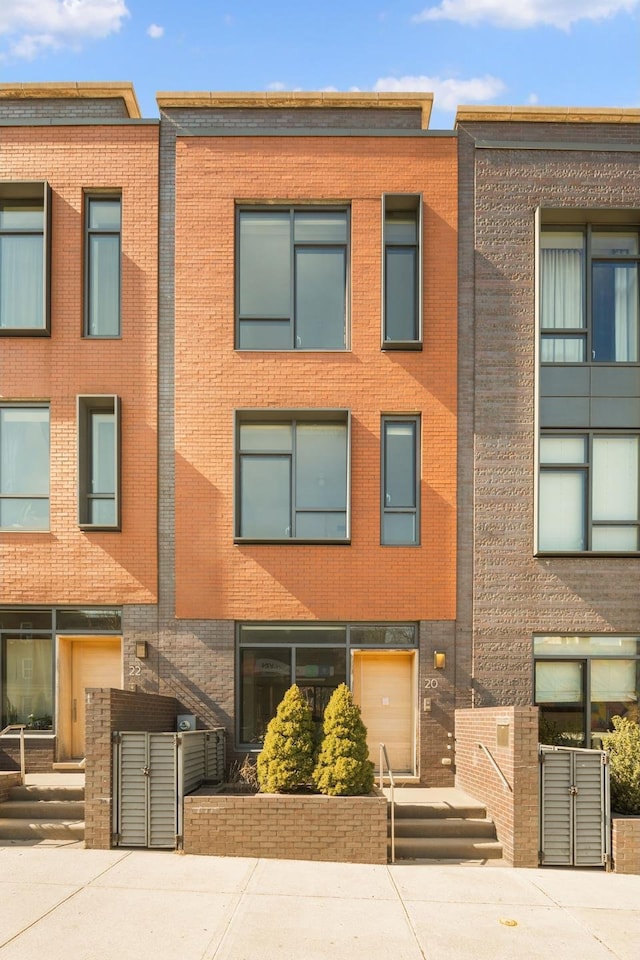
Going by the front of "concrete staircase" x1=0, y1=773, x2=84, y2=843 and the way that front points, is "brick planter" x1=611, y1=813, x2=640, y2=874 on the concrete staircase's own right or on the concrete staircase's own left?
on the concrete staircase's own left

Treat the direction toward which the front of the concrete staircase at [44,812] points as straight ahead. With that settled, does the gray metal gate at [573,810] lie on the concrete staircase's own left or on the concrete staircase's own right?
on the concrete staircase's own left

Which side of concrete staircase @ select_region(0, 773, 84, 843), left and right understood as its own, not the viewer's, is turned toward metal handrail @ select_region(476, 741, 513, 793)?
left

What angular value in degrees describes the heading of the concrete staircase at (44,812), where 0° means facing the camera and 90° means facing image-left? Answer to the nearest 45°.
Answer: approximately 0°

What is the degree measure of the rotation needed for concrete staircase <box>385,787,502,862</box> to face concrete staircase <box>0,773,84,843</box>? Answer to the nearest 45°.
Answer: approximately 90° to its right

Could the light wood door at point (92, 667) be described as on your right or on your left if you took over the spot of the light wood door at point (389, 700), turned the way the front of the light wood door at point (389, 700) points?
on your right

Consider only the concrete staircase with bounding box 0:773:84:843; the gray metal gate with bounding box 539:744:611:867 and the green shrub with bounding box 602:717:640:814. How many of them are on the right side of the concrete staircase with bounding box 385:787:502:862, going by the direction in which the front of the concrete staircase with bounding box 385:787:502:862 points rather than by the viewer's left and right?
1

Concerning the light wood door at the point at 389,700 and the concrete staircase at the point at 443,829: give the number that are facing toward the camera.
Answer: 2
